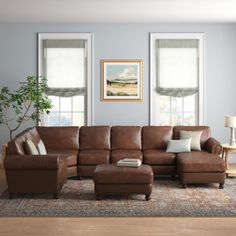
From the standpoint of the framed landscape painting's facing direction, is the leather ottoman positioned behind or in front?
in front

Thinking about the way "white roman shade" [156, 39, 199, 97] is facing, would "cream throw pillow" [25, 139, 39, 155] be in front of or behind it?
in front

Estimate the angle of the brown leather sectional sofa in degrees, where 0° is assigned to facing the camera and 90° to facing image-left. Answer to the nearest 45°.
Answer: approximately 0°

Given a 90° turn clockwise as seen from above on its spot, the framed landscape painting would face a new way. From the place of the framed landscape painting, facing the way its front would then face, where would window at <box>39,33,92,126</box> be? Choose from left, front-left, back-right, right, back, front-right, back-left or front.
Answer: front

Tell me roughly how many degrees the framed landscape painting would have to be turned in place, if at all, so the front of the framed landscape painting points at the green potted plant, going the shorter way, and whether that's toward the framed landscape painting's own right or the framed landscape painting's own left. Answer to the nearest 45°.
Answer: approximately 90° to the framed landscape painting's own right

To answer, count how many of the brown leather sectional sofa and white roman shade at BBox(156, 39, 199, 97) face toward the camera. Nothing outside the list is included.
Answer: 2

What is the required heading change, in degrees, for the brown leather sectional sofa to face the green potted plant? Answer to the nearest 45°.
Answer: approximately 135° to its right

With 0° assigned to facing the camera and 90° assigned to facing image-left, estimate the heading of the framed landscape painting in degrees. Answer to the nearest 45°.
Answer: approximately 0°

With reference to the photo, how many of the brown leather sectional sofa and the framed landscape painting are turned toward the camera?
2

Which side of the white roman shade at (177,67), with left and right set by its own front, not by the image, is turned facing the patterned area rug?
front

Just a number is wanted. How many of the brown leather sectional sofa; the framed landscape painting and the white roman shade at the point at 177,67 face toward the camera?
3
